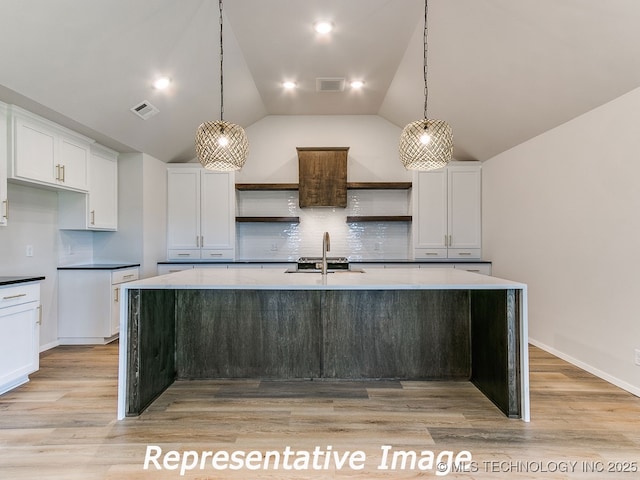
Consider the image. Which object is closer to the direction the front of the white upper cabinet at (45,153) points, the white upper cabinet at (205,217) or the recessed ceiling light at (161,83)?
the recessed ceiling light

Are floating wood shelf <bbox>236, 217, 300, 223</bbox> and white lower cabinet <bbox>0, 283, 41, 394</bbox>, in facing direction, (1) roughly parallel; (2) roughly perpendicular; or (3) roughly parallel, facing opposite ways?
roughly perpendicular

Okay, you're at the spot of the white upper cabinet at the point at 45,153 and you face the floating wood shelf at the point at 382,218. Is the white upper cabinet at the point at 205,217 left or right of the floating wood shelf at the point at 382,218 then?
left

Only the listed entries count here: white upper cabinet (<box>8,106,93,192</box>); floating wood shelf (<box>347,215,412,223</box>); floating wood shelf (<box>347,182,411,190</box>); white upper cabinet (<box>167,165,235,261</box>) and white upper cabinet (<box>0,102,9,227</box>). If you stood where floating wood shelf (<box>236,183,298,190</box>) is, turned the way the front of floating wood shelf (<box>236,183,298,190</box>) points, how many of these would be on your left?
2

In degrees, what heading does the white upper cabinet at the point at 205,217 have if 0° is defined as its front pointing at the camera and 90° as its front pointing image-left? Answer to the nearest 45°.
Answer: approximately 0°

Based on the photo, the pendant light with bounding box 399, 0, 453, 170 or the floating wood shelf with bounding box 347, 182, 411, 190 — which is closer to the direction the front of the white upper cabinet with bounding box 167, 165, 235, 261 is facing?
the pendant light

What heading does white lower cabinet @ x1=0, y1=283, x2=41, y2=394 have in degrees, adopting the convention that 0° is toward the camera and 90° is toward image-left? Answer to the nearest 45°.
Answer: approximately 315°

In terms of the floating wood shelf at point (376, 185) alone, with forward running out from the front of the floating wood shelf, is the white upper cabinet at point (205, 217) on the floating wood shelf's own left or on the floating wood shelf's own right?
on the floating wood shelf's own right

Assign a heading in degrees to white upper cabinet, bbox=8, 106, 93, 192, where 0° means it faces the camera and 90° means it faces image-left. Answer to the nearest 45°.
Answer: approximately 315°

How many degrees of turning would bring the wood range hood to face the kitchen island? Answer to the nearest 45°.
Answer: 0° — it already faces it

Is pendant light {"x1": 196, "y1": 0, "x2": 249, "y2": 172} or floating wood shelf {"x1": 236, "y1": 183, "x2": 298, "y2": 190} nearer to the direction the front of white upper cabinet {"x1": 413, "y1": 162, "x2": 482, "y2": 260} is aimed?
the pendant light

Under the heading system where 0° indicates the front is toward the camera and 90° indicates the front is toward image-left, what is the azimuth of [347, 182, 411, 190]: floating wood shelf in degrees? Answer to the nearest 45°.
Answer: approximately 0°

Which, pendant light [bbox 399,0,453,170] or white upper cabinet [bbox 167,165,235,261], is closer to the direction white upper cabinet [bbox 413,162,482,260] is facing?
the pendant light
